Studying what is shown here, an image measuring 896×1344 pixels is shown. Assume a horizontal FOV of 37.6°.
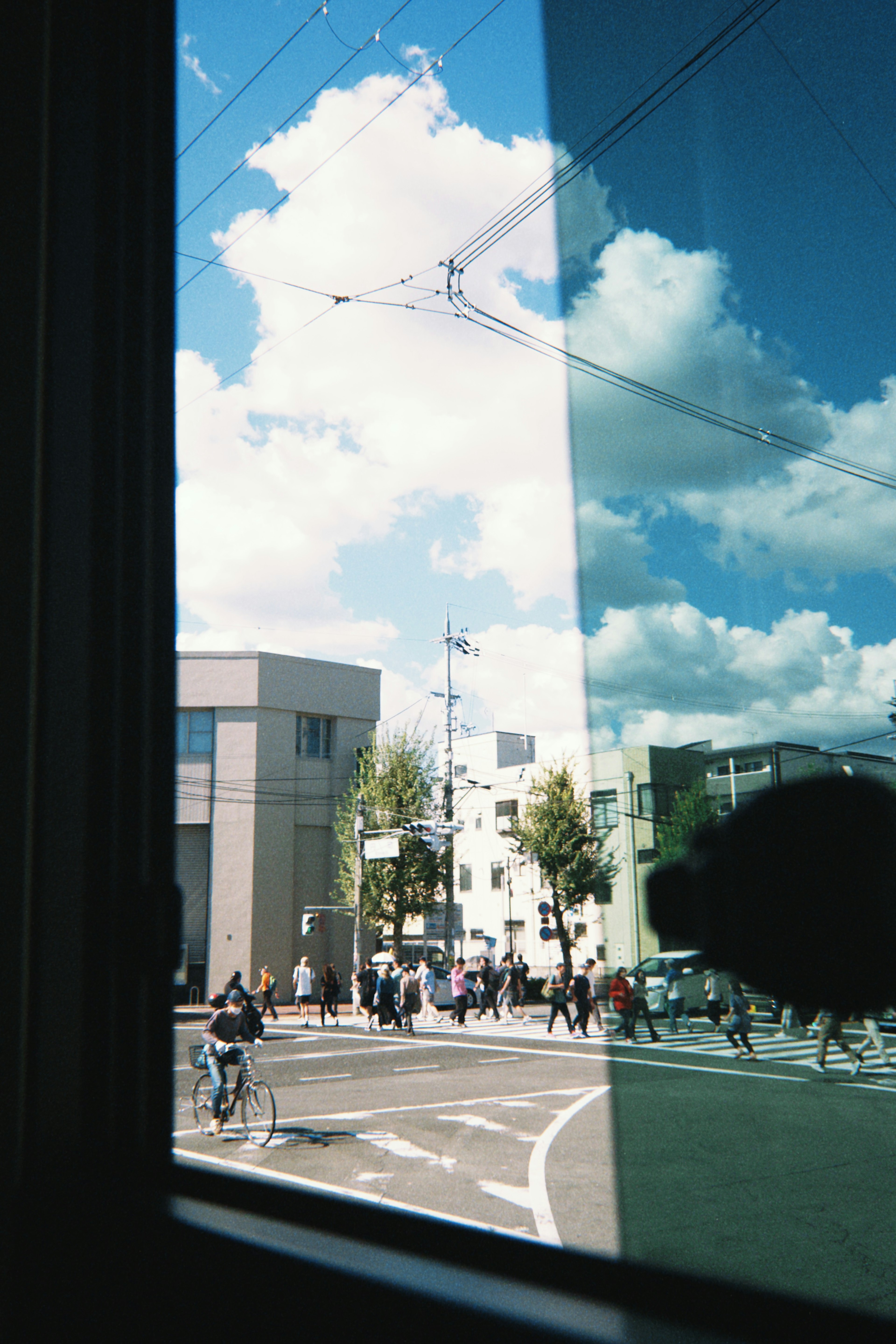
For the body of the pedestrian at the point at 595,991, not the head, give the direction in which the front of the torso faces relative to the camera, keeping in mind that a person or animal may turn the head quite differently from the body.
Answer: to the viewer's left

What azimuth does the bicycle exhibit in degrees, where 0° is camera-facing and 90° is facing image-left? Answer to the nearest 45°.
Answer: approximately 315°

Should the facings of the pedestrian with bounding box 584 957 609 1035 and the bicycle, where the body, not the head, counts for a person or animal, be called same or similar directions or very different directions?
very different directions
